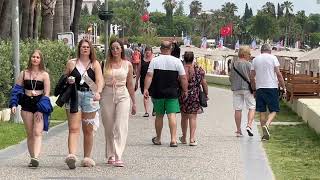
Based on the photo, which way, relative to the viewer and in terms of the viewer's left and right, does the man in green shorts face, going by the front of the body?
facing away from the viewer

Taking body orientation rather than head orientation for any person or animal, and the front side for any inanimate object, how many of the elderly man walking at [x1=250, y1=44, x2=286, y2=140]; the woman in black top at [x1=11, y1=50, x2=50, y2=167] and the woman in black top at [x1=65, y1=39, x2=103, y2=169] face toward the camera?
2

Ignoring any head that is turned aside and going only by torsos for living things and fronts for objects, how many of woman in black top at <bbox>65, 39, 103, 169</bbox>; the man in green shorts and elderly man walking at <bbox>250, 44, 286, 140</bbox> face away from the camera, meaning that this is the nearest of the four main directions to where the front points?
2

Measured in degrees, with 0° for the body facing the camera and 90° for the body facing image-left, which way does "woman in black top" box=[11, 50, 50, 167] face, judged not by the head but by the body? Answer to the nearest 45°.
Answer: approximately 0°

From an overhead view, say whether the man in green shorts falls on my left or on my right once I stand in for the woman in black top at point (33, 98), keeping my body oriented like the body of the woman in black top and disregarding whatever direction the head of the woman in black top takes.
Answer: on my left

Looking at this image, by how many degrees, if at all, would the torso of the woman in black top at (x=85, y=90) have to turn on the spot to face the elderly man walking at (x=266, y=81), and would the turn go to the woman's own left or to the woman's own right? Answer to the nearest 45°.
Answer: approximately 135° to the woman's own left

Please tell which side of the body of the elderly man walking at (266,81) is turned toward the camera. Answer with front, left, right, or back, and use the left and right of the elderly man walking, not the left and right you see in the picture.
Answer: back

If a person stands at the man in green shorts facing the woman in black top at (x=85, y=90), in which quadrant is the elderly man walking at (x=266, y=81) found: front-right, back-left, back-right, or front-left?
back-left

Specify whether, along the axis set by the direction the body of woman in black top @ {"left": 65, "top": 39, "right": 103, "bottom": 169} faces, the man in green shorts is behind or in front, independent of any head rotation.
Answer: behind

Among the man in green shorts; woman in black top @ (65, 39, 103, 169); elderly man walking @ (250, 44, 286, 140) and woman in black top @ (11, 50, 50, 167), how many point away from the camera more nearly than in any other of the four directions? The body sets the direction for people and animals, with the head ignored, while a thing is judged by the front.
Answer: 2
